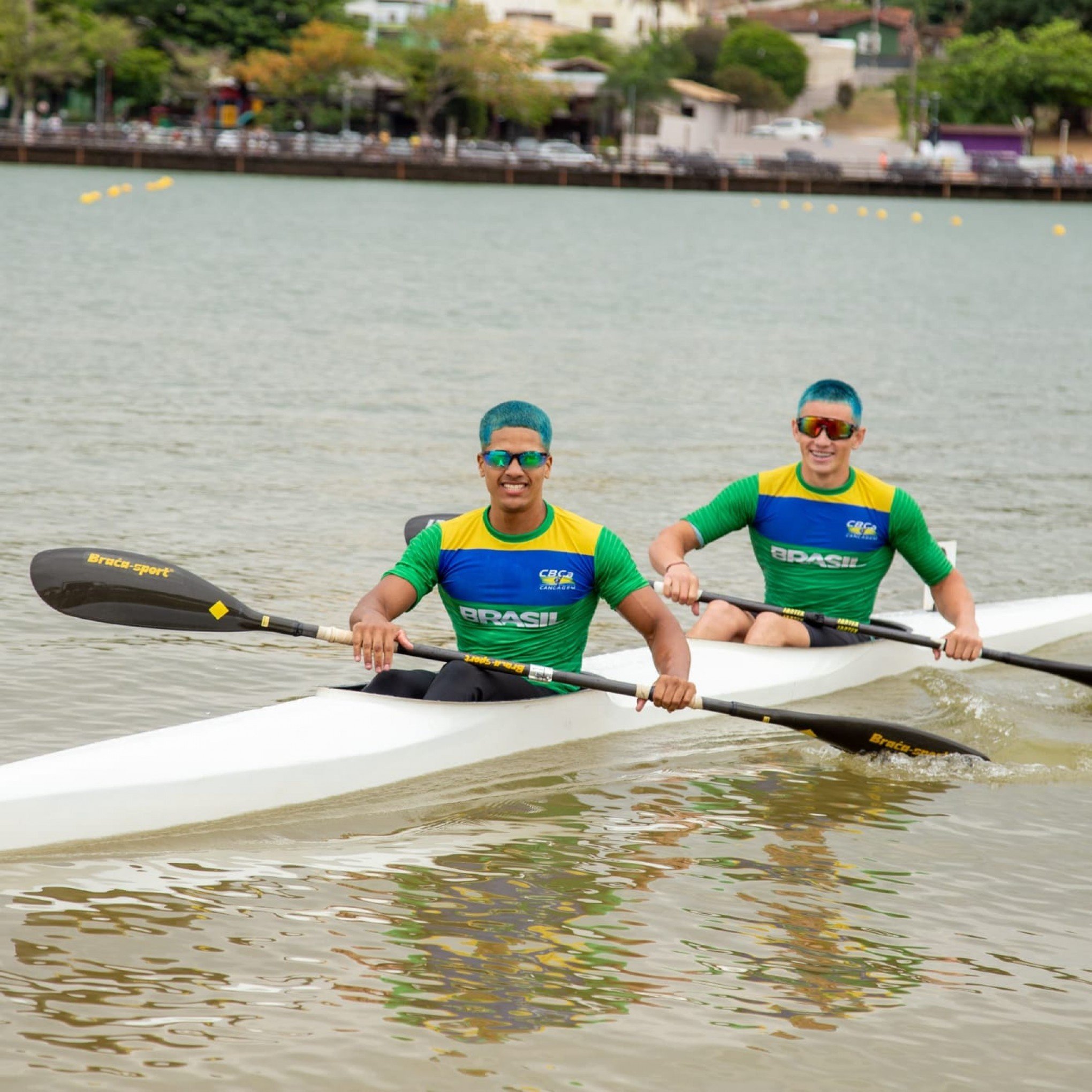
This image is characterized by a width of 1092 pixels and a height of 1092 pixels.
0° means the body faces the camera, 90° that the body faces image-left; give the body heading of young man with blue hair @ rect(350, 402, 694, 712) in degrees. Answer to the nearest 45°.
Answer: approximately 0°

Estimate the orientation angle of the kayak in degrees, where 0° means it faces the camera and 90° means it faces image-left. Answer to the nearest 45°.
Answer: approximately 45°
